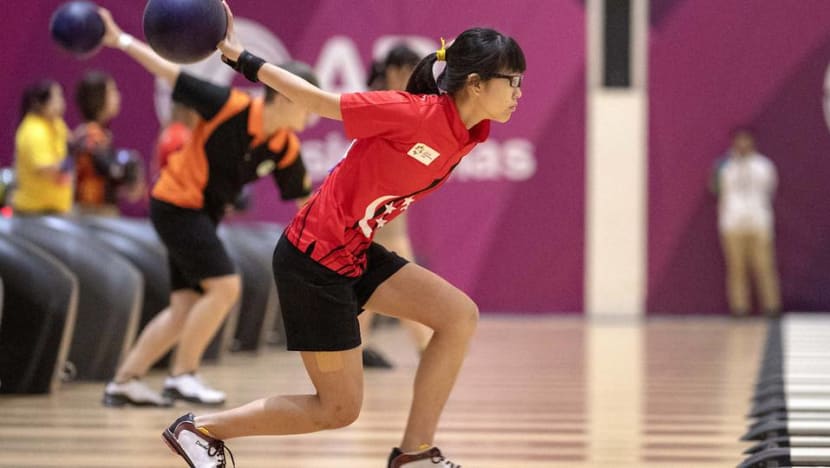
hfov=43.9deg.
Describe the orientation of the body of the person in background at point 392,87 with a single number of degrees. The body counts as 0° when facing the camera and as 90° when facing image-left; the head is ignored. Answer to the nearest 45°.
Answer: approximately 270°

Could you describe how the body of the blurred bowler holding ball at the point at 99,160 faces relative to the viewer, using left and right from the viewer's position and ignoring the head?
facing to the right of the viewer

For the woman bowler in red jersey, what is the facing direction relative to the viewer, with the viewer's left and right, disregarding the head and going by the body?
facing to the right of the viewer

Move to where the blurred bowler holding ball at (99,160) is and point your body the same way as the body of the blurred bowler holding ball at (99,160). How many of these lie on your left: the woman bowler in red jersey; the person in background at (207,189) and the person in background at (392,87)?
0

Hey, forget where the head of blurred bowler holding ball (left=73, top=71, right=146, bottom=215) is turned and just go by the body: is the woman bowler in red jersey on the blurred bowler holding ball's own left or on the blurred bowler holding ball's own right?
on the blurred bowler holding ball's own right

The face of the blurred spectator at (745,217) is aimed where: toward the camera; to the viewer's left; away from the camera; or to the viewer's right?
toward the camera

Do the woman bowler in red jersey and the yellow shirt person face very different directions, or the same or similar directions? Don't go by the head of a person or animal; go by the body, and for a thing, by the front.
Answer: same or similar directions

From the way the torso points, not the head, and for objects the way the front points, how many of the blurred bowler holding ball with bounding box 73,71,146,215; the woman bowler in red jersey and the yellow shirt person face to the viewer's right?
3

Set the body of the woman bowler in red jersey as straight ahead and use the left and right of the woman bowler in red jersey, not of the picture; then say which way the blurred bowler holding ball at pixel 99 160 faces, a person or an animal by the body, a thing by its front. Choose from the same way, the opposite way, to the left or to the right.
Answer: the same way

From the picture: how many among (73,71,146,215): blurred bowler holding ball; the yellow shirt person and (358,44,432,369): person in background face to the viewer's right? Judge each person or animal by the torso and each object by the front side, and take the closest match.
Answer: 3

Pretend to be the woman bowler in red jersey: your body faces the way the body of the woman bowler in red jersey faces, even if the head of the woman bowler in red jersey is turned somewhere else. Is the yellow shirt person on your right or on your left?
on your left

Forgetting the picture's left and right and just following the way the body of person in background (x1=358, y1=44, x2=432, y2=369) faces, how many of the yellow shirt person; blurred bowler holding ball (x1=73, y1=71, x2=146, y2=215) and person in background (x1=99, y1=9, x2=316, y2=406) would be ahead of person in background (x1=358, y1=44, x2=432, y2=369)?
0

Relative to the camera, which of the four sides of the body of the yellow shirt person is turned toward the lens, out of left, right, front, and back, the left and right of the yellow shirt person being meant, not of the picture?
right

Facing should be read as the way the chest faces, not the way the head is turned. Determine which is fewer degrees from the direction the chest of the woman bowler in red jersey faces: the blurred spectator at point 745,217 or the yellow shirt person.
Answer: the blurred spectator
